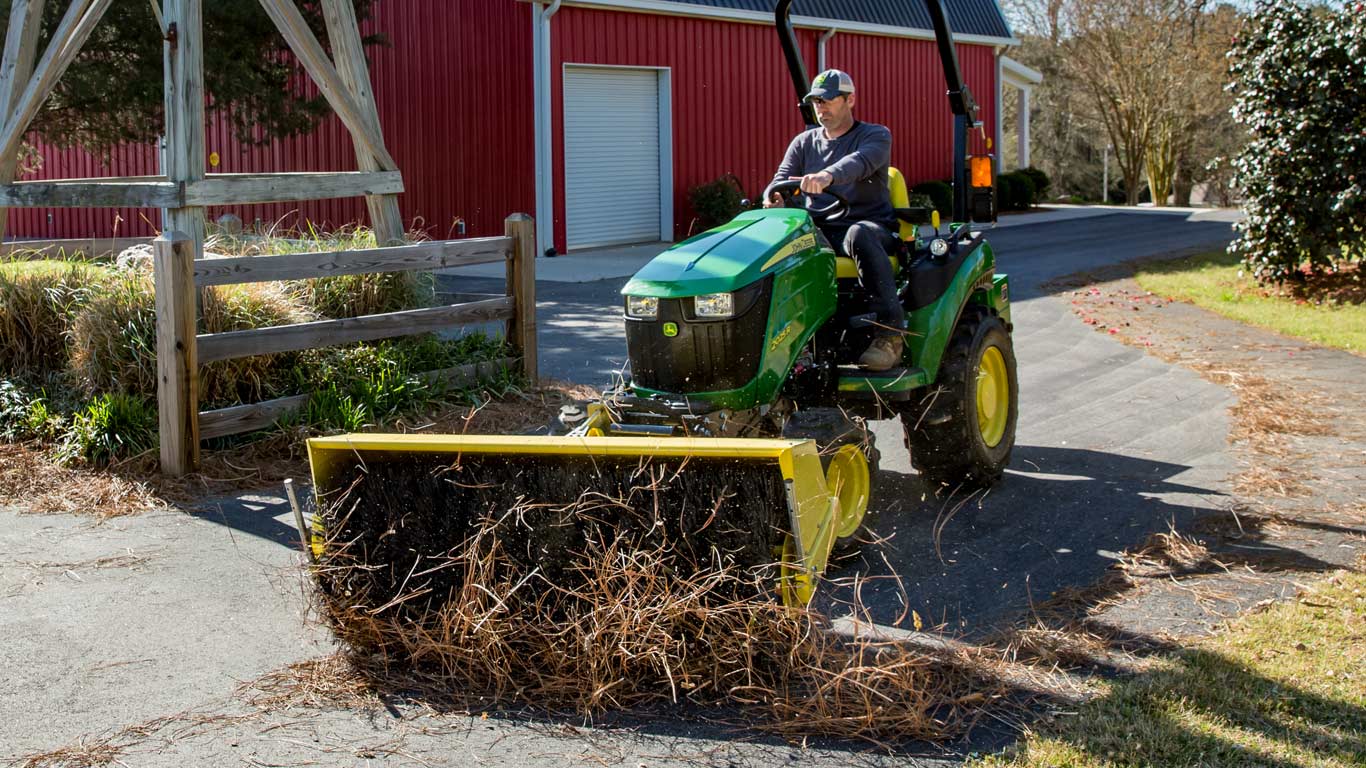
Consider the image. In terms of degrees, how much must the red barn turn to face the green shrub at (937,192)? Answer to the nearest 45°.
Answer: approximately 90° to its left

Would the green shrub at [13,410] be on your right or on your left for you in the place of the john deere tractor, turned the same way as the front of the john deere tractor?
on your right

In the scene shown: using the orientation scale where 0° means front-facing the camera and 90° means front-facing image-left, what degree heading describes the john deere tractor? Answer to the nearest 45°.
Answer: approximately 45°

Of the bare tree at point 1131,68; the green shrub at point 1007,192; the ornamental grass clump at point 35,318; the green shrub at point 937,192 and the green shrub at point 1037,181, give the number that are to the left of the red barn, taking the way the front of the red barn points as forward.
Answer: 4

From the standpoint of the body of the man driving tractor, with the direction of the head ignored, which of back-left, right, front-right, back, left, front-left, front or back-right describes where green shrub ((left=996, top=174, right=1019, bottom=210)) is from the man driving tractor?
back-right

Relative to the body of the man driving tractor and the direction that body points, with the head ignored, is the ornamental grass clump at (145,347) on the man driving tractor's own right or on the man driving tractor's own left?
on the man driving tractor's own right

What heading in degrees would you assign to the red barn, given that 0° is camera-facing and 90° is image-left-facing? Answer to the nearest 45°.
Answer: approximately 315°
